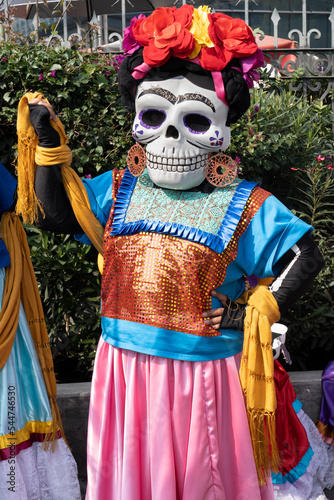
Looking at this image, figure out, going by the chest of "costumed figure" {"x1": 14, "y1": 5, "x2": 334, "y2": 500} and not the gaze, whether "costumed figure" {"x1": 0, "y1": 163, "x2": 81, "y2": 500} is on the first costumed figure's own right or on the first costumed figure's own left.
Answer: on the first costumed figure's own right

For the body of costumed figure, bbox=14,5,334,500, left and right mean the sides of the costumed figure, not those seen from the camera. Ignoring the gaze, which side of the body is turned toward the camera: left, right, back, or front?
front

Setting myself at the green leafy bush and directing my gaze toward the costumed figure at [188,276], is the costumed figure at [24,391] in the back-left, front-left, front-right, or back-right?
front-right

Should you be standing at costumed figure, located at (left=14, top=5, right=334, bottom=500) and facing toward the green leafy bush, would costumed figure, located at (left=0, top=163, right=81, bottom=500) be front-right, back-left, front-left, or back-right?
front-left

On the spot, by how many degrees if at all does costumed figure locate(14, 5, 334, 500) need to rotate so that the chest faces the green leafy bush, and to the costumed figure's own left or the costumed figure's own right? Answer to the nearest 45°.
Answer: approximately 180°
